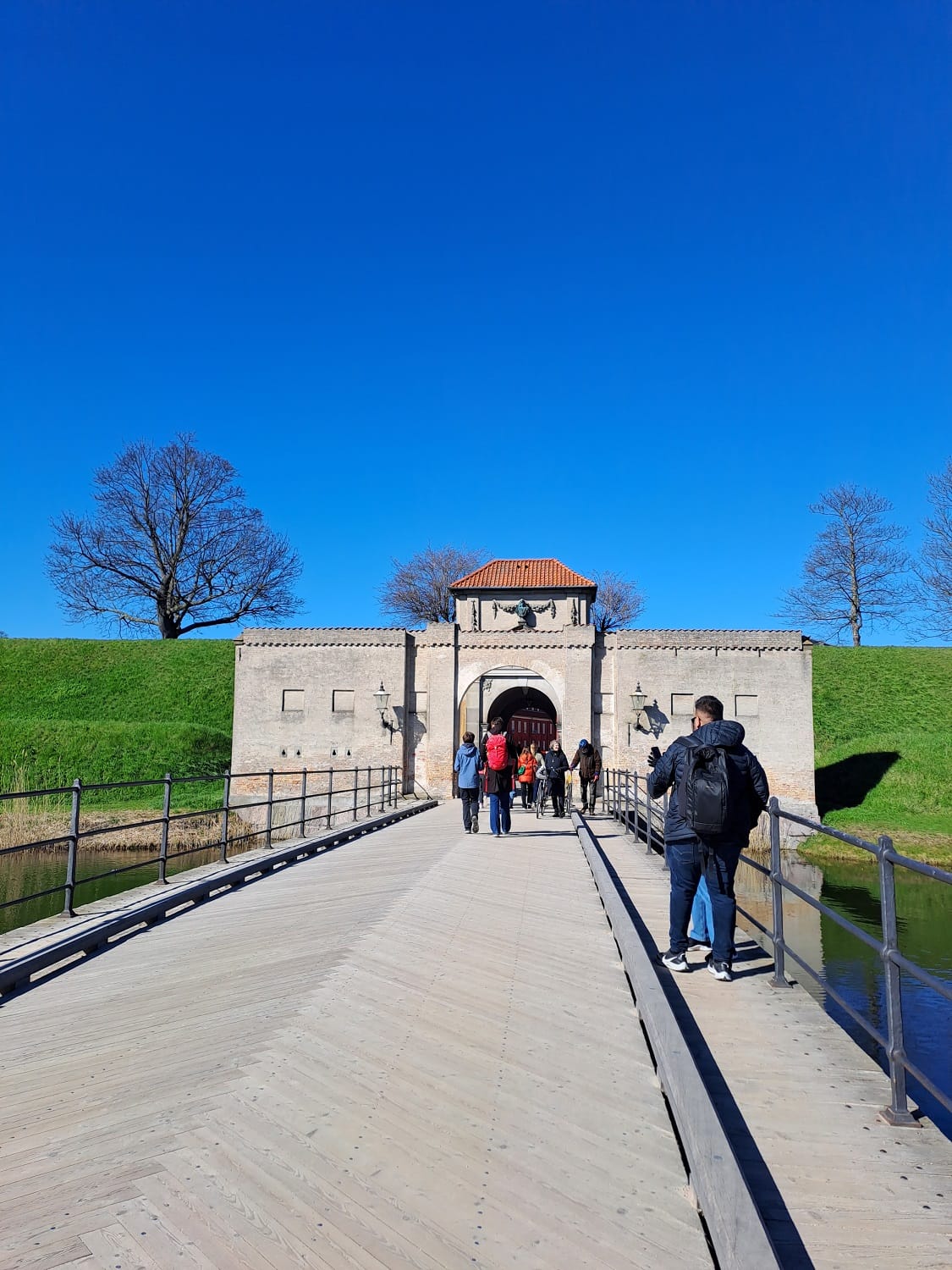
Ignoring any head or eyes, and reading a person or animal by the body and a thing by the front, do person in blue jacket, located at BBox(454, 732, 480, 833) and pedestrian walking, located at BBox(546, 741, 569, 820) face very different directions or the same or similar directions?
very different directions

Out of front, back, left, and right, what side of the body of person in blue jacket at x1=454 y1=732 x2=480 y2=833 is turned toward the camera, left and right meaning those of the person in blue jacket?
back

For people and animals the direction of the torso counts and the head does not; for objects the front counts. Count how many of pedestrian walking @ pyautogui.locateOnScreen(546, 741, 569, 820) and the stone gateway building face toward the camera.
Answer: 2

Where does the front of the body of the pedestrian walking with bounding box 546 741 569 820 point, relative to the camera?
toward the camera

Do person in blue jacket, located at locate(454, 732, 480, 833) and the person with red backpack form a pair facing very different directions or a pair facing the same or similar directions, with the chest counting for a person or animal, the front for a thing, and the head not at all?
same or similar directions

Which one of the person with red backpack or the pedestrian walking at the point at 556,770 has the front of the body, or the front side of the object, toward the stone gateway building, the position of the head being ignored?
the person with red backpack

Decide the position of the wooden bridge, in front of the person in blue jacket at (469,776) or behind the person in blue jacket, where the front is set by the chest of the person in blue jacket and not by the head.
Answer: behind

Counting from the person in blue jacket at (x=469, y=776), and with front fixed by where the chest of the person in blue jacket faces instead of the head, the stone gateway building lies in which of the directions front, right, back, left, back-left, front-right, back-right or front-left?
front

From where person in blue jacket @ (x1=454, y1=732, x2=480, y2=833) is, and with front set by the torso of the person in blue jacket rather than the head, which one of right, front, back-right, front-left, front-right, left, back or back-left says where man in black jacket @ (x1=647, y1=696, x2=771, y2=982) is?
back

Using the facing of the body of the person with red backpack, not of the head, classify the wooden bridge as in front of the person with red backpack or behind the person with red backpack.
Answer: behind

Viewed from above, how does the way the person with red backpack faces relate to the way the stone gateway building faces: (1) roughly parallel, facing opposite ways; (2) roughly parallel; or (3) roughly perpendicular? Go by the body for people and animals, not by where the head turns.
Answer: roughly parallel, facing opposite ways

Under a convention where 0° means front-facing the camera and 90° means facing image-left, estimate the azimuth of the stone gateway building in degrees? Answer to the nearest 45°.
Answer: approximately 0°

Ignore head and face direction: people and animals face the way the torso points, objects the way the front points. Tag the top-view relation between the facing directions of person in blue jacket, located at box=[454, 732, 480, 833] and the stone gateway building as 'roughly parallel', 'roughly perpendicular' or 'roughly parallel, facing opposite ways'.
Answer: roughly parallel, facing opposite ways

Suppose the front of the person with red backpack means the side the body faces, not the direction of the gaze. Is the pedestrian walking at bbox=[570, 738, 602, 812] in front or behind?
in front

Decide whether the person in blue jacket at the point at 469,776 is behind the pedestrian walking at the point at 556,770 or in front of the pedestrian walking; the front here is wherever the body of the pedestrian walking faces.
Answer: in front

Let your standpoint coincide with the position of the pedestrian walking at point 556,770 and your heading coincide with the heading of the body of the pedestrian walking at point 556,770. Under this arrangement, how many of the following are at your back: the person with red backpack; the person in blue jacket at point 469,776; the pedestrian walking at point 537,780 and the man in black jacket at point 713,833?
1

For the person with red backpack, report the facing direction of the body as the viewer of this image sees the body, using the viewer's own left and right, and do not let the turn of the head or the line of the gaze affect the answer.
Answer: facing away from the viewer

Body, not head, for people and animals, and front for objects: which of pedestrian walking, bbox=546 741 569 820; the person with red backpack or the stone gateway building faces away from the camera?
the person with red backpack
